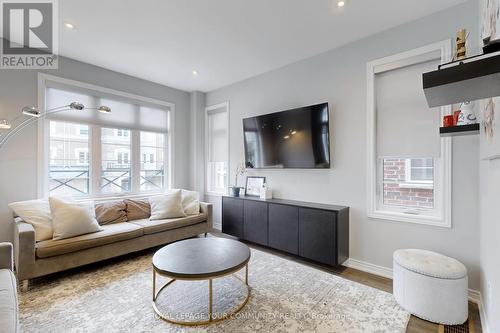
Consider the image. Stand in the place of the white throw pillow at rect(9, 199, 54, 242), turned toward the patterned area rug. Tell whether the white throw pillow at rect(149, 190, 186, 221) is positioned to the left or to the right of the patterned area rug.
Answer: left

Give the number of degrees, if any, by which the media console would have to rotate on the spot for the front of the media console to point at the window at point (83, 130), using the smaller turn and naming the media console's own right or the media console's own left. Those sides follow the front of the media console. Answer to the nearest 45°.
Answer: approximately 45° to the media console's own right

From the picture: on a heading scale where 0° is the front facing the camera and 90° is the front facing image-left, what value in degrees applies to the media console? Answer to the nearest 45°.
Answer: approximately 45°

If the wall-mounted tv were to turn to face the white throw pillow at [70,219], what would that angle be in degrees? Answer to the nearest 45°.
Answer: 0° — it already faces it

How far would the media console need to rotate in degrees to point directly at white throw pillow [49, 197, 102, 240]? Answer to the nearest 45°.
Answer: approximately 45° to its right

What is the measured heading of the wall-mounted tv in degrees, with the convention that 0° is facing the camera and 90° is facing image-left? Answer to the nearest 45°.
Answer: approximately 45°

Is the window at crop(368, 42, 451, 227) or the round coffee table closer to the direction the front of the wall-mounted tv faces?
the round coffee table

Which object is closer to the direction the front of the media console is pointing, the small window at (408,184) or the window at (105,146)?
the window

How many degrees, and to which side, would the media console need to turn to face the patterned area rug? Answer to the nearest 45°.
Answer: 0° — it already faces it
